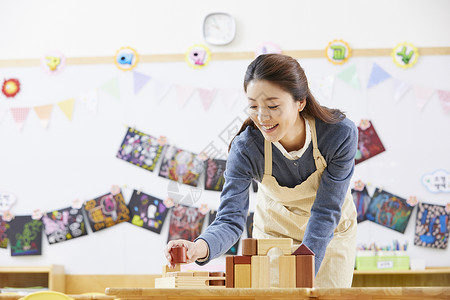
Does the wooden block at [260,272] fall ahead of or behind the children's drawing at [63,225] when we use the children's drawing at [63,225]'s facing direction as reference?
ahead

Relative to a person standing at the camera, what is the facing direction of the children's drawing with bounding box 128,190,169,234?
facing the viewer

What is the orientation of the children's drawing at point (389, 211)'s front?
toward the camera

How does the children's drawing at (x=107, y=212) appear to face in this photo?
toward the camera

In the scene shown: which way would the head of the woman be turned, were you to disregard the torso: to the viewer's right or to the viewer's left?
to the viewer's left

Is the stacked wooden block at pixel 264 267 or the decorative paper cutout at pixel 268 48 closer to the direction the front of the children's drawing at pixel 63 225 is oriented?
the stacked wooden block

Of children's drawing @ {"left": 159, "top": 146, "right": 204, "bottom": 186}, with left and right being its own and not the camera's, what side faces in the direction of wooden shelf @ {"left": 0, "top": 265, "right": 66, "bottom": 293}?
right

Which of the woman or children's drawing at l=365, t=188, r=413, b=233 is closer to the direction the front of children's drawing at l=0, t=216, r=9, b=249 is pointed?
the woman

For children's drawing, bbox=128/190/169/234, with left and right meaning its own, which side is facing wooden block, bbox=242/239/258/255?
front

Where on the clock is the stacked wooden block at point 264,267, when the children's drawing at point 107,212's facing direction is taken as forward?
The stacked wooden block is roughly at 12 o'clock from the children's drawing.

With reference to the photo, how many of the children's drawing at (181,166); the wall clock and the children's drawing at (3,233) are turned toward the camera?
3

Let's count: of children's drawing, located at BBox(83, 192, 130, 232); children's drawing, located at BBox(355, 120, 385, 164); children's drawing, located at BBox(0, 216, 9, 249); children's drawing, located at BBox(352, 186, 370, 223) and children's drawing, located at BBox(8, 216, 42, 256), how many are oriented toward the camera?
5

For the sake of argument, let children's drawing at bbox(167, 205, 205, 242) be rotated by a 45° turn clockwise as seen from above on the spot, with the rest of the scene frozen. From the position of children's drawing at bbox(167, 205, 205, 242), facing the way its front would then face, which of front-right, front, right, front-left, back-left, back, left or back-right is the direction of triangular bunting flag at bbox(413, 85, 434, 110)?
back-left

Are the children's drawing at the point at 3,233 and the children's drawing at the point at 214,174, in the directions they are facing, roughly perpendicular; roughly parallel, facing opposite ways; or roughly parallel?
roughly parallel

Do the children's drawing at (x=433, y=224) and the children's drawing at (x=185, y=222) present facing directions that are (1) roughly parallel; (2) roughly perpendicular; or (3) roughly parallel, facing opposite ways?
roughly parallel

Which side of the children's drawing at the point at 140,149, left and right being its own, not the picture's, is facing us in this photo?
front

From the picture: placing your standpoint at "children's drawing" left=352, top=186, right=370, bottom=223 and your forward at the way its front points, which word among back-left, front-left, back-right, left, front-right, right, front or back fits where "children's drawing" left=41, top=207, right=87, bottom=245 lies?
right

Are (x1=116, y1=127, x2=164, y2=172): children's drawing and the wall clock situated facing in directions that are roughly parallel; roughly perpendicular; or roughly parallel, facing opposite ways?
roughly parallel
